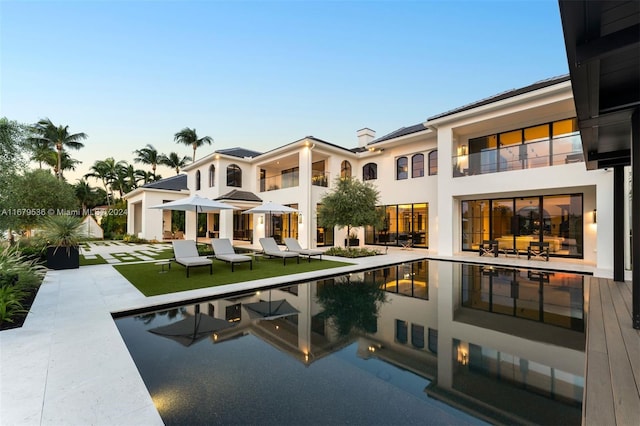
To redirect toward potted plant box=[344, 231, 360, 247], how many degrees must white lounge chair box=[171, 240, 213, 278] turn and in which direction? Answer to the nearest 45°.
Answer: approximately 90° to its left

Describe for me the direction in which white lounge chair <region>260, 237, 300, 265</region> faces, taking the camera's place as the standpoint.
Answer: facing the viewer and to the right of the viewer

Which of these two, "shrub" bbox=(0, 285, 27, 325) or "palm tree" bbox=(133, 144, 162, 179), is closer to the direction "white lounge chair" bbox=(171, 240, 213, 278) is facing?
the shrub

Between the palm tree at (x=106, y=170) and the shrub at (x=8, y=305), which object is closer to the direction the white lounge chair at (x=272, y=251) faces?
the shrub

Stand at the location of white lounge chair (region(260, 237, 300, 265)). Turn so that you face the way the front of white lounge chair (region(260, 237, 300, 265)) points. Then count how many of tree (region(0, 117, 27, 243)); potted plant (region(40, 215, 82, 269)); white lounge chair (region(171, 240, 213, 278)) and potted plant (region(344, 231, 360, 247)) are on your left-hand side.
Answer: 1

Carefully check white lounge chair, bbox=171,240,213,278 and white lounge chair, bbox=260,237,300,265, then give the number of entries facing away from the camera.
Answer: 0

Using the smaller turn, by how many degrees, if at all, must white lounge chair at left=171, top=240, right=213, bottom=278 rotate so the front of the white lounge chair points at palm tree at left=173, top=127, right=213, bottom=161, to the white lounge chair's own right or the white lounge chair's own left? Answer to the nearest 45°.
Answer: approximately 135° to the white lounge chair's own left

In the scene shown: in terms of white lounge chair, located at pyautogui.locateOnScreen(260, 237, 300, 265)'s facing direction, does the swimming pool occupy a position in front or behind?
in front

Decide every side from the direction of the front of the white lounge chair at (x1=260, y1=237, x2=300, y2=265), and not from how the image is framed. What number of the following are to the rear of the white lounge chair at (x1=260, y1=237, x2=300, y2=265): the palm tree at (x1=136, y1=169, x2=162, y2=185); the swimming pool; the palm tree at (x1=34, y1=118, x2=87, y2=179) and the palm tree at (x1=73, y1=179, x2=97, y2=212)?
3

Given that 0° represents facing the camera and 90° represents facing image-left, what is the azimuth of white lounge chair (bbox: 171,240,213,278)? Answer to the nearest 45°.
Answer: approximately 315°
